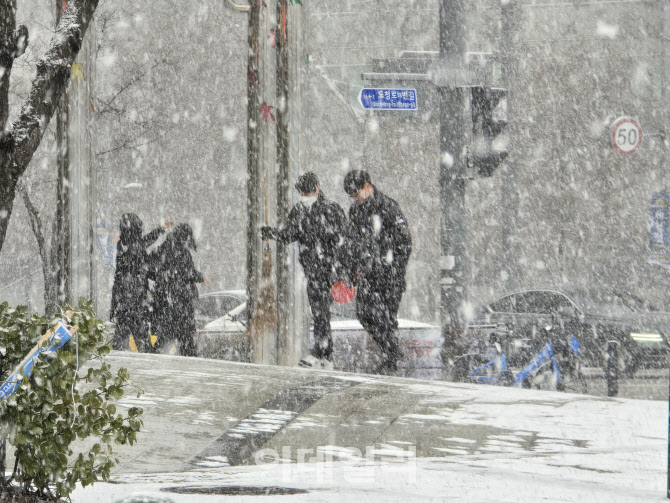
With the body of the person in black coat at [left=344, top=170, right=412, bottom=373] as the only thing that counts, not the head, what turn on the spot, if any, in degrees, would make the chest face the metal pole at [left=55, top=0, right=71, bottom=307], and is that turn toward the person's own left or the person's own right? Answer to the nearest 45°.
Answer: approximately 45° to the person's own right

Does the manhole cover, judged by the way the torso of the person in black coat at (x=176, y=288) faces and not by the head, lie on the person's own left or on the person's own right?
on the person's own right

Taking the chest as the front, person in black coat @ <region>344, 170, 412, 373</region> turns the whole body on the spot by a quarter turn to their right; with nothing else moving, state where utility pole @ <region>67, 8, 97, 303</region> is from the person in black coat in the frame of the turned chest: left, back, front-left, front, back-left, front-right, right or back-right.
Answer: front-left

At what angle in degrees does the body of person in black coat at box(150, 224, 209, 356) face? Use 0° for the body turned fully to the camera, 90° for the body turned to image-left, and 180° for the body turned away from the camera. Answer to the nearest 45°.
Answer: approximately 225°

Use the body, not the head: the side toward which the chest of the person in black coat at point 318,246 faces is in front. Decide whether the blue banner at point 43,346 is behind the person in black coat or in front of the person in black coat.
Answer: in front

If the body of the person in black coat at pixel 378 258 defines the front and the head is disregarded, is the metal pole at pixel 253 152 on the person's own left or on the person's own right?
on the person's own right

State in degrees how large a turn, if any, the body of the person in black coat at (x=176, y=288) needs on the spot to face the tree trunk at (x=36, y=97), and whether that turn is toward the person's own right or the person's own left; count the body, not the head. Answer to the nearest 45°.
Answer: approximately 135° to the person's own right

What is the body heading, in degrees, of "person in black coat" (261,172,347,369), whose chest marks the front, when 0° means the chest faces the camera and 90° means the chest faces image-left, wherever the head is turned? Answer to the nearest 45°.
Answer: approximately 45°

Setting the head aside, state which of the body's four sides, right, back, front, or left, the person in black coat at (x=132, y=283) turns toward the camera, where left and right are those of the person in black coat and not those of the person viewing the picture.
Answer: back
